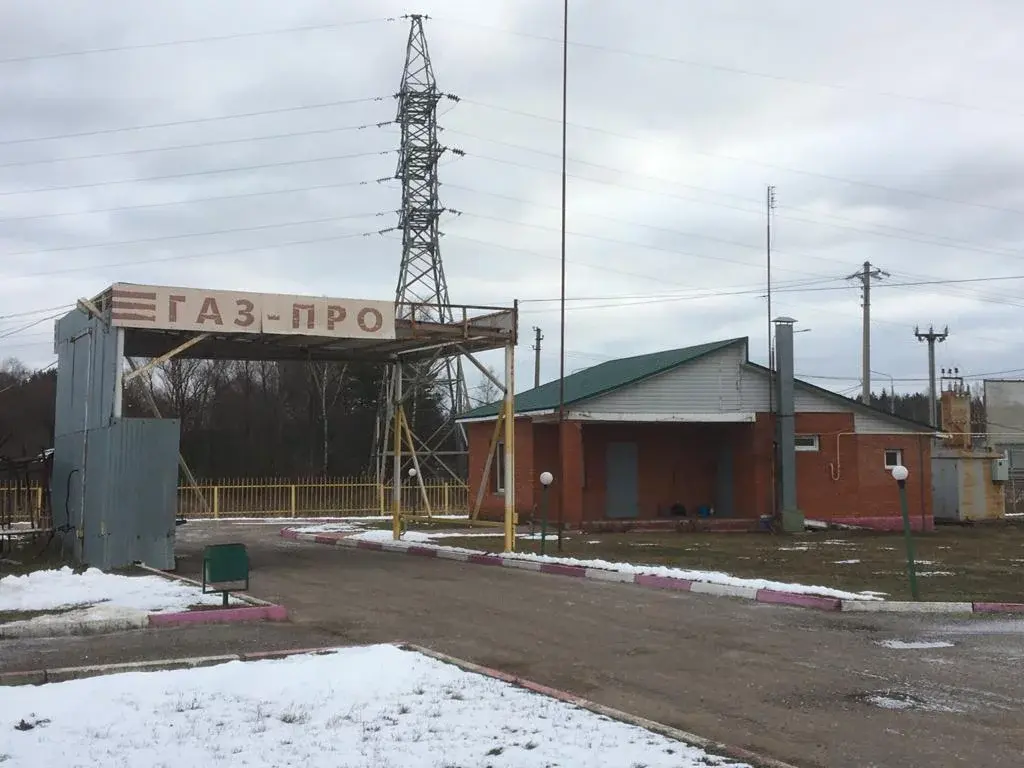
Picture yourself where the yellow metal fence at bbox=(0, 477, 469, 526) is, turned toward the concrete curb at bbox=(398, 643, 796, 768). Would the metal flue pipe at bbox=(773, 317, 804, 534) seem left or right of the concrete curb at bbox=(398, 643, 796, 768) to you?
left

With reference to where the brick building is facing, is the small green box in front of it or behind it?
in front

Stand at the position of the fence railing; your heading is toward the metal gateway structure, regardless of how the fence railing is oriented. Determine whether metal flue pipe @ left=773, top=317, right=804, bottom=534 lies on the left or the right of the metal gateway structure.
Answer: left

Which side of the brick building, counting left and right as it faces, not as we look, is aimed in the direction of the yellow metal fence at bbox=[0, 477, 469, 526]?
right

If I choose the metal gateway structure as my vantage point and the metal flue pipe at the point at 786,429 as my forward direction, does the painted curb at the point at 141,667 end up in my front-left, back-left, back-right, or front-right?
back-right

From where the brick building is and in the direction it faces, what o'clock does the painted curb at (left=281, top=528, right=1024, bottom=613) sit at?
The painted curb is roughly at 12 o'clock from the brick building.

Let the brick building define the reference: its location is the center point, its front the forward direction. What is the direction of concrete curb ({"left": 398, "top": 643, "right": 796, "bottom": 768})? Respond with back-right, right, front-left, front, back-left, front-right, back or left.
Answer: front

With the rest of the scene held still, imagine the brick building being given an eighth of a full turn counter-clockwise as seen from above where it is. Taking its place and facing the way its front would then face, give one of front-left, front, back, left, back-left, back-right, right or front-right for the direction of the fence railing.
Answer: back-right

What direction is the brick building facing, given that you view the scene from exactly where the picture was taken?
facing the viewer

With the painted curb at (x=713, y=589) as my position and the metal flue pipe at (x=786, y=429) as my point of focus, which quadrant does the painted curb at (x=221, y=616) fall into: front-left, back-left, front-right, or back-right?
back-left

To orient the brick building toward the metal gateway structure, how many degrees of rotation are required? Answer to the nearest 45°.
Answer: approximately 45° to its right

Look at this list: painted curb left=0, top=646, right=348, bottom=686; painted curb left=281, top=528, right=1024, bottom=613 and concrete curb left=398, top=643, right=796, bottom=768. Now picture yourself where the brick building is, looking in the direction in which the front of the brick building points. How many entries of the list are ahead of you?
3

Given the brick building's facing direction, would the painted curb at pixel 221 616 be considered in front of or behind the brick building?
in front
